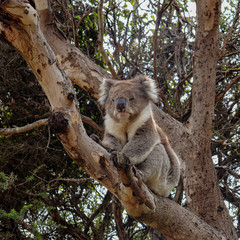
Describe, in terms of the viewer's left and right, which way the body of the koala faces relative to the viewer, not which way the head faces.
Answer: facing the viewer and to the left of the viewer
